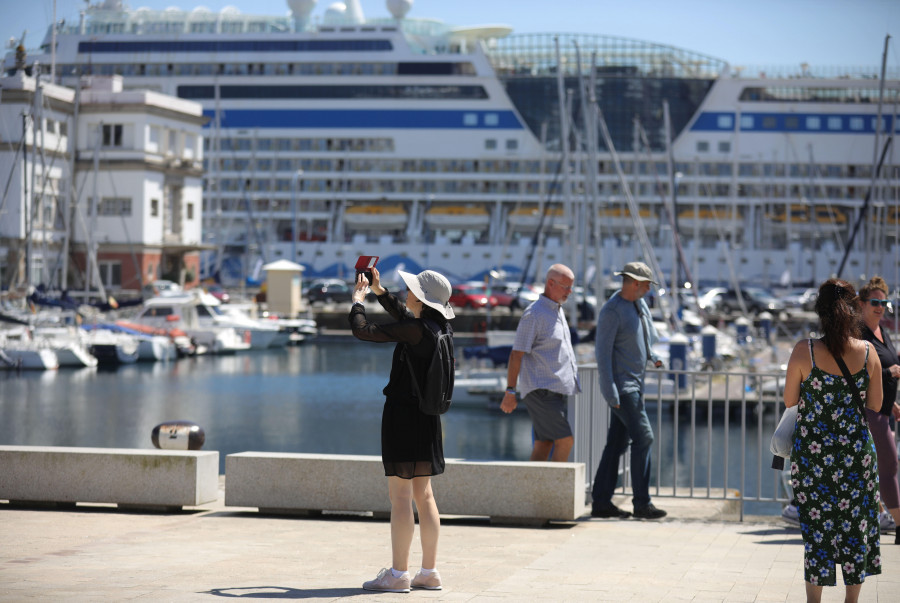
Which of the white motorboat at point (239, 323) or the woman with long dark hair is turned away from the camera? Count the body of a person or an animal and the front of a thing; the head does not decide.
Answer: the woman with long dark hair

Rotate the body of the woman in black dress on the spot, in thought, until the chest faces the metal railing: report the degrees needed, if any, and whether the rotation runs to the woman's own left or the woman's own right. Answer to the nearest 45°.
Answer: approximately 90° to the woman's own right

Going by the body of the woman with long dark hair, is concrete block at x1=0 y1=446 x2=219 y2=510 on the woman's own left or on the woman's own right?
on the woman's own left

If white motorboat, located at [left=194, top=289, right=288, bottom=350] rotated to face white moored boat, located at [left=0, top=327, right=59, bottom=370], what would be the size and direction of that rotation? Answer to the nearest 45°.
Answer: approximately 90° to its right

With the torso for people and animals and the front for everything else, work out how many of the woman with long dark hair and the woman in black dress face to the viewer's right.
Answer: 0

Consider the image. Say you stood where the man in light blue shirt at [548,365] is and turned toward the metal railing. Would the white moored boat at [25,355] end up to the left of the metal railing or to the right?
left

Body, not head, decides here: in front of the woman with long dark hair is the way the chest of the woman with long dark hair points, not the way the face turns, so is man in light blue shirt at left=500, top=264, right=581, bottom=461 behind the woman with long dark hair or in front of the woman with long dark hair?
in front

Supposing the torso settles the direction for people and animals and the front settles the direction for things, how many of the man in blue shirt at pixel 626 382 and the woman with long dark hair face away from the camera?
1

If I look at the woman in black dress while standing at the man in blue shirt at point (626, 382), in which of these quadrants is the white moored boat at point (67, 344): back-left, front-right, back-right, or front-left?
back-right
